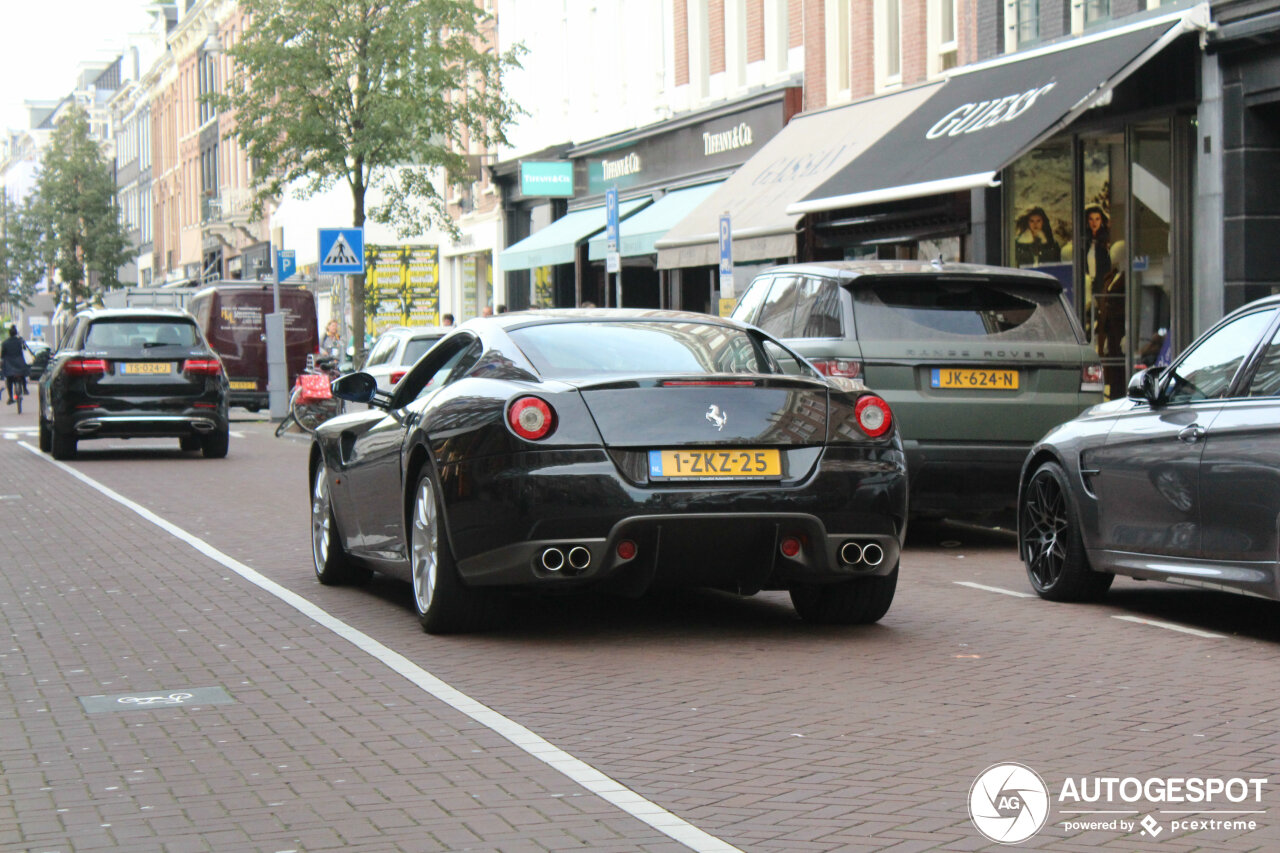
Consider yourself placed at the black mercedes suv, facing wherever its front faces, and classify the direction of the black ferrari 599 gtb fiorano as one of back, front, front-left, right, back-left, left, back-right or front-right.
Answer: back

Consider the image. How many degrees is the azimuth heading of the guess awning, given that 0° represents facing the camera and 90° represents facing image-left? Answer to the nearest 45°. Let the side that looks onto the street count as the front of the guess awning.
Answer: approximately 45°

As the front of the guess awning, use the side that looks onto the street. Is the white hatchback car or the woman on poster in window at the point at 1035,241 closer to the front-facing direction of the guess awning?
the white hatchback car

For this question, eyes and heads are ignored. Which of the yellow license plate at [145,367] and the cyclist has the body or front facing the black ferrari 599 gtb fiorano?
the yellow license plate

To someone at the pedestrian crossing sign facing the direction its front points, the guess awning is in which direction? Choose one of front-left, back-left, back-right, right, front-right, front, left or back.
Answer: front-left

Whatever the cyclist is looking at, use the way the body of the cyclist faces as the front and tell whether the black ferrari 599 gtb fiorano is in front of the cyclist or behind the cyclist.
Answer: behind

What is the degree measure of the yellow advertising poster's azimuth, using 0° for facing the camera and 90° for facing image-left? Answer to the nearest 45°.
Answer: approximately 0°

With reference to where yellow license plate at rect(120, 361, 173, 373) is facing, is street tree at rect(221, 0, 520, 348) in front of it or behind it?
behind

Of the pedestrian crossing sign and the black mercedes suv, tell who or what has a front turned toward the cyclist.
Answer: the black mercedes suv

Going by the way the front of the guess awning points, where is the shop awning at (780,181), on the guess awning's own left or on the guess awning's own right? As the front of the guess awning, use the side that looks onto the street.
on the guess awning's own right

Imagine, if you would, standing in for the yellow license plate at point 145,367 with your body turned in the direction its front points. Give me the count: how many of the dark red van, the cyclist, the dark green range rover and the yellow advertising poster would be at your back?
3

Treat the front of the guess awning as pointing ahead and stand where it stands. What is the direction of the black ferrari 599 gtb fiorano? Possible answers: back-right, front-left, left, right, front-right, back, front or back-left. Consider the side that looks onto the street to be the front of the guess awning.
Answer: front-left

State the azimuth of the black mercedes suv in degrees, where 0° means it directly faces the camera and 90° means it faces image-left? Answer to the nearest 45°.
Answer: approximately 180°

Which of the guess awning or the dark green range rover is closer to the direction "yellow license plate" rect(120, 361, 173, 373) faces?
the dark green range rover
